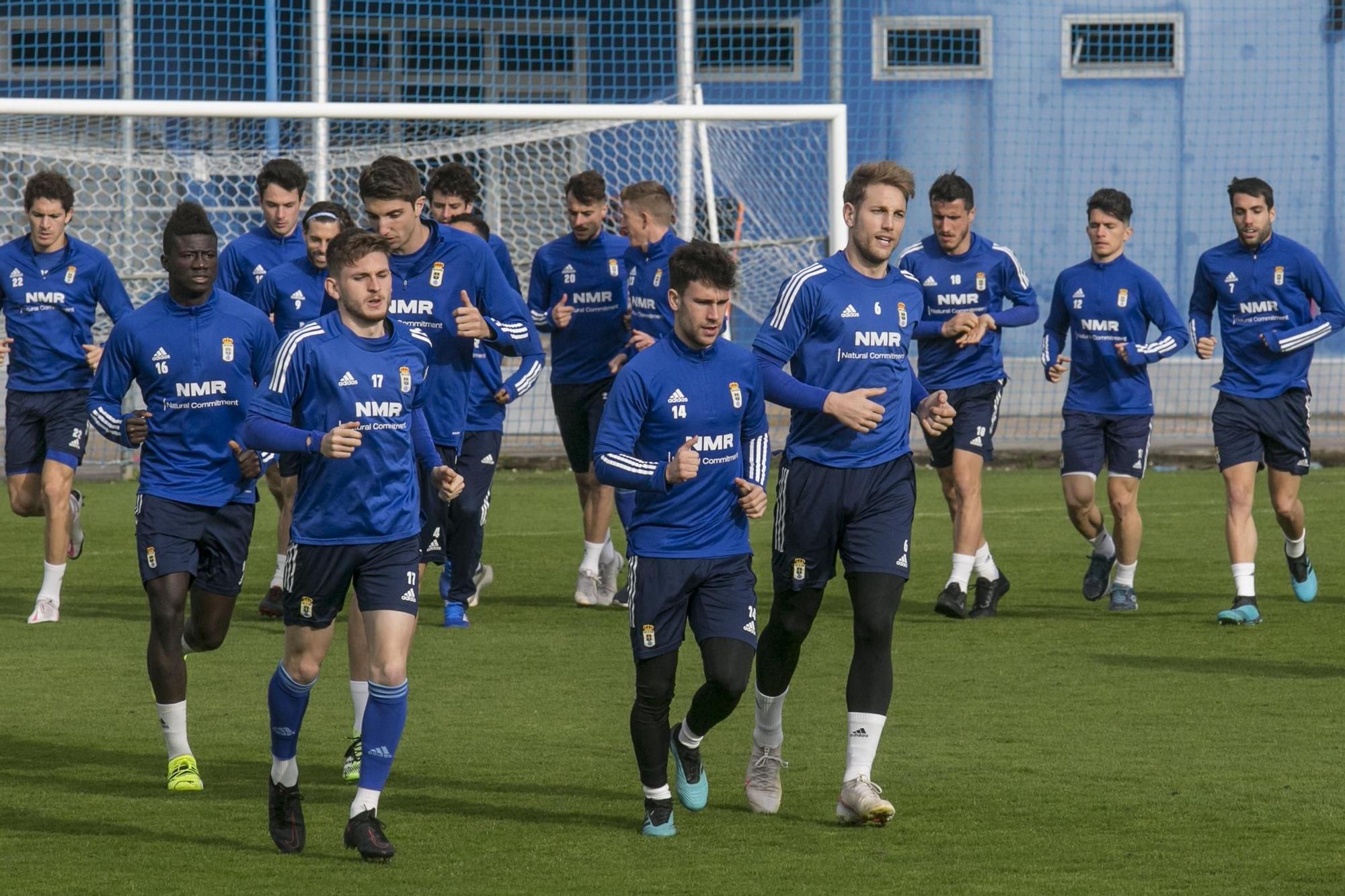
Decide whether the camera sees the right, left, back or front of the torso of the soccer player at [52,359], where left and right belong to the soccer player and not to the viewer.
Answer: front

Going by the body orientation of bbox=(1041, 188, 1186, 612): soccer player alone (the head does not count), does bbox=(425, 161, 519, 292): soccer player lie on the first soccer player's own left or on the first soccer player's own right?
on the first soccer player's own right

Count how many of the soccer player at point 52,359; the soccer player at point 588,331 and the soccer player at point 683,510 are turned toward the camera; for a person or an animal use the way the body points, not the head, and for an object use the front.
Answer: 3

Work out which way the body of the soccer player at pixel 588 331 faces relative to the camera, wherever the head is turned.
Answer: toward the camera

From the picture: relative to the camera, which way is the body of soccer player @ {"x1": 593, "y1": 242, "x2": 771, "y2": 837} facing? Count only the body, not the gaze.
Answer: toward the camera

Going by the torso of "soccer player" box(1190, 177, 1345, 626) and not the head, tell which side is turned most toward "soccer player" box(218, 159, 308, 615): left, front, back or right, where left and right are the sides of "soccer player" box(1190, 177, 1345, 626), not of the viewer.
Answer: right

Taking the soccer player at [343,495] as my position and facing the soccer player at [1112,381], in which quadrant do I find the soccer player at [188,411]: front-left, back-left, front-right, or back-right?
front-left

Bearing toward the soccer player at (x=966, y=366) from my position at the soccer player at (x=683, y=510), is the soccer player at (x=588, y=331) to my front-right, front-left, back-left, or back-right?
front-left
